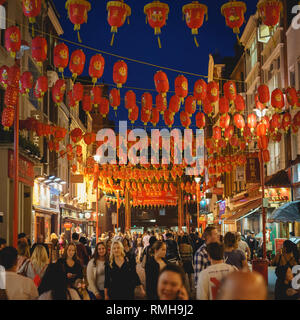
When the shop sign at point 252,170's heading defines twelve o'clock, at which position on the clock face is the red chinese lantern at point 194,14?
The red chinese lantern is roughly at 12 o'clock from the shop sign.

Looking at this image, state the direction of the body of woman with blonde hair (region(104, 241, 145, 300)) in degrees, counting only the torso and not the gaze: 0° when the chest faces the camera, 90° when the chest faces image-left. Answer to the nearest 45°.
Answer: approximately 0°

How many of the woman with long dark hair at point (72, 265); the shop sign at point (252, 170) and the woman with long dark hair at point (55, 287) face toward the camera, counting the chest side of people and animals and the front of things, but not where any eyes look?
2

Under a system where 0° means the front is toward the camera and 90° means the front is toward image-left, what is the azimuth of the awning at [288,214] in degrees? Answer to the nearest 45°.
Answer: approximately 90°
